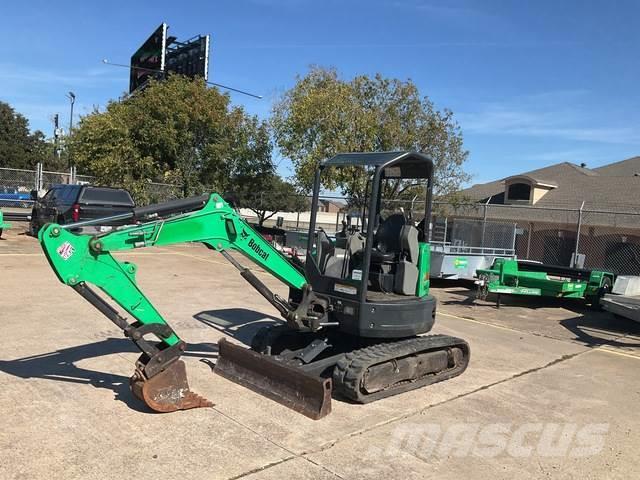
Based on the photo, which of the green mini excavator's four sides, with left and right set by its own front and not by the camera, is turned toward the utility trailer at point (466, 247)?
back

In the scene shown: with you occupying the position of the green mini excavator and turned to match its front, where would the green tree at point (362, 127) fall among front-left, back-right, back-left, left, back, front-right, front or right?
back-right

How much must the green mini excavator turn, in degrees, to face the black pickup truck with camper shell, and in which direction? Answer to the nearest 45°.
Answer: approximately 90° to its right

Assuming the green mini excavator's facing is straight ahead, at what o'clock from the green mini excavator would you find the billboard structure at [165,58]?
The billboard structure is roughly at 4 o'clock from the green mini excavator.

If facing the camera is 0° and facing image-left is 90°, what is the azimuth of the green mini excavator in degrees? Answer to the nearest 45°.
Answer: approximately 45°

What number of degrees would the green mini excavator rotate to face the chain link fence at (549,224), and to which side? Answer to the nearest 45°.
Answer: approximately 180°

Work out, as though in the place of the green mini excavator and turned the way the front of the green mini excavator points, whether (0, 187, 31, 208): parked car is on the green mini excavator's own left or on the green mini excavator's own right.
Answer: on the green mini excavator's own right

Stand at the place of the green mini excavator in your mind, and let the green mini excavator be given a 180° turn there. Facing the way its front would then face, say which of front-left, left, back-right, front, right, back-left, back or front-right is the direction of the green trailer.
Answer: front
